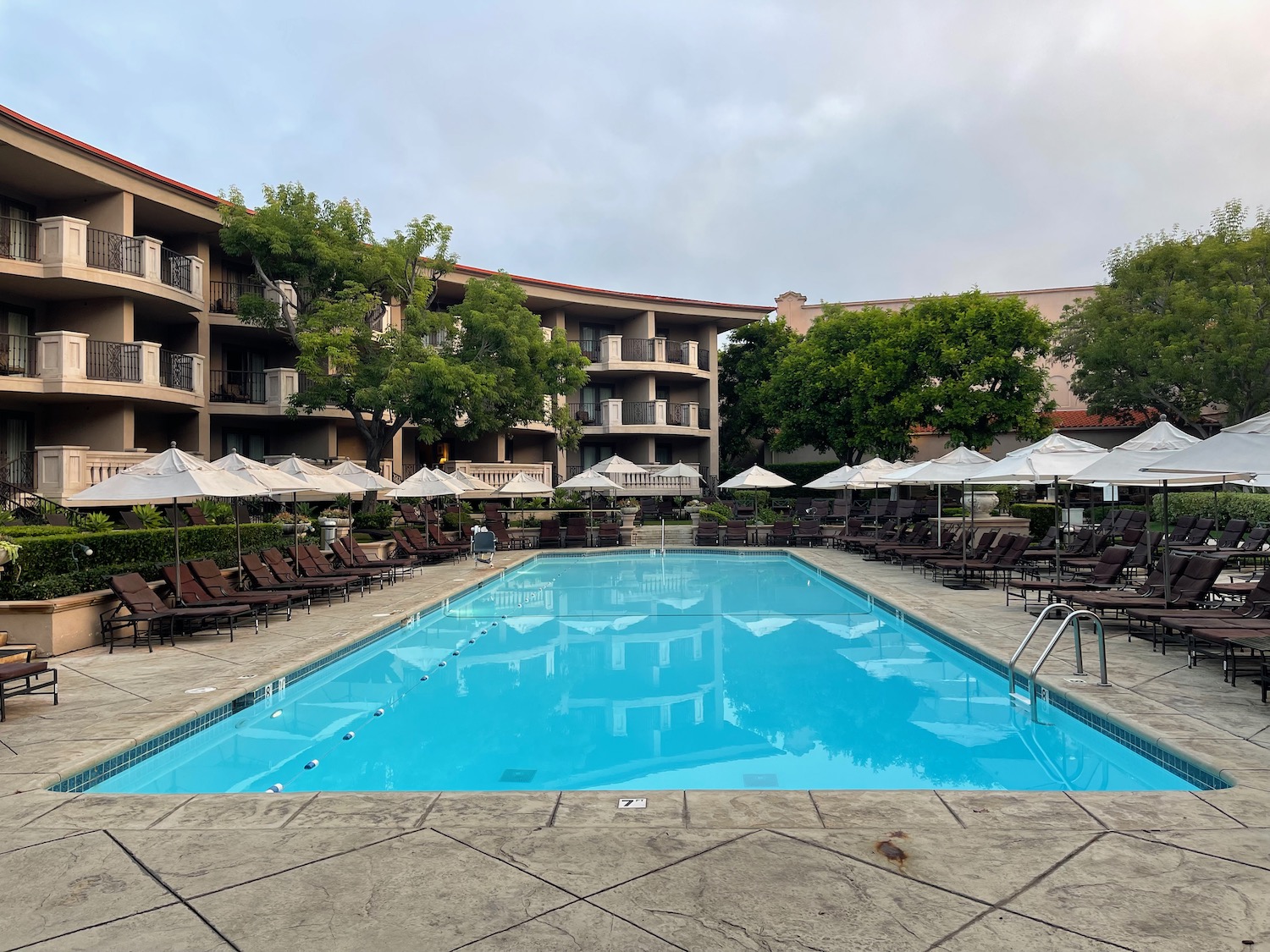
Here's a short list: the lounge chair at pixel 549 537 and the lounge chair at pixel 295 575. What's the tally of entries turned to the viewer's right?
1

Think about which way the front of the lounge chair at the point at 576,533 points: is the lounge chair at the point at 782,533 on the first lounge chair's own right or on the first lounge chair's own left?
on the first lounge chair's own left

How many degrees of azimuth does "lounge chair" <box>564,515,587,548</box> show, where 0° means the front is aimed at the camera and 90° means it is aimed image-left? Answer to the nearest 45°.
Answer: approximately 0°

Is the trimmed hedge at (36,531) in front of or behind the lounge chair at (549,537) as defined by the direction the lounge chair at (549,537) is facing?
in front

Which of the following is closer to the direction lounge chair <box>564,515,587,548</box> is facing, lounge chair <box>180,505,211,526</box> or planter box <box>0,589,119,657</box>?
the planter box

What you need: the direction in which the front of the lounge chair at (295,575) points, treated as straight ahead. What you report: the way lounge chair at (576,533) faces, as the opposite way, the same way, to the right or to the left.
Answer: to the right

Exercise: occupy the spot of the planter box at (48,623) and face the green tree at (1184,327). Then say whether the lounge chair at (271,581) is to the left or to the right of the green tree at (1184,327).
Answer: left

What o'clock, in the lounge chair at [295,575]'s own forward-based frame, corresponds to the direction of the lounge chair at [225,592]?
the lounge chair at [225,592] is roughly at 4 o'clock from the lounge chair at [295,575].

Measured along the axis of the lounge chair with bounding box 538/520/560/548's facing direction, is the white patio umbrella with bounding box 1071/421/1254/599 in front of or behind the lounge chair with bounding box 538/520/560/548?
in front

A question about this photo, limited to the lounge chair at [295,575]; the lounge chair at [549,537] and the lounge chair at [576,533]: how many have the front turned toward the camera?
2

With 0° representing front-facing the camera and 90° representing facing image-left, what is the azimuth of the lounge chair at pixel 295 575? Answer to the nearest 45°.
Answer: approximately 270°
